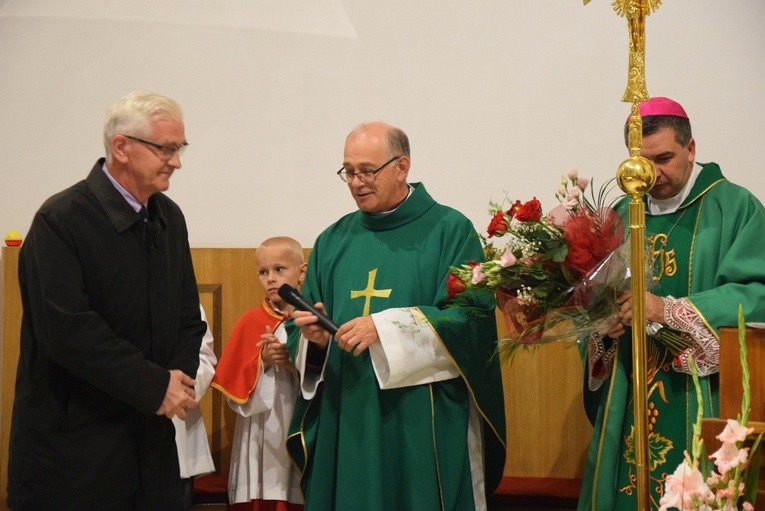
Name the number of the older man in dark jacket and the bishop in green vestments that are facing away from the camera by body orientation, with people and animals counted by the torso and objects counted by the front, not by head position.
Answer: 0

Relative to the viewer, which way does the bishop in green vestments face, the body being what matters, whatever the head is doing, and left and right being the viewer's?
facing the viewer and to the left of the viewer

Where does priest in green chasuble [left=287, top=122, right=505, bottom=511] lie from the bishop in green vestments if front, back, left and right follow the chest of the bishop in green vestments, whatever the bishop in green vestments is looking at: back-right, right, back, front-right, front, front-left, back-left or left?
front-right

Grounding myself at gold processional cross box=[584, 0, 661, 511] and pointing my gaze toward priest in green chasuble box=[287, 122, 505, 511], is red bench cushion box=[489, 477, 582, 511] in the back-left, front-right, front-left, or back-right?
front-right

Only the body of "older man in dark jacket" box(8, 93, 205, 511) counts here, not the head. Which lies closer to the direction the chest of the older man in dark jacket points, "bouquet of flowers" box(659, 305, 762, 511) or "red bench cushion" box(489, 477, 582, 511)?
the bouquet of flowers

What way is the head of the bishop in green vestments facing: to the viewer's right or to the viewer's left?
to the viewer's left

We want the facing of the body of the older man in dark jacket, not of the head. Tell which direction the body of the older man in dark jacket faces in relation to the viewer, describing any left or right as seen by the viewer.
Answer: facing the viewer and to the right of the viewer

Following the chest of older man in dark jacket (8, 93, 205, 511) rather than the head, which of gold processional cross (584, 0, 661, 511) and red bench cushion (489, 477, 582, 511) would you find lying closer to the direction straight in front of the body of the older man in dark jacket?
the gold processional cross

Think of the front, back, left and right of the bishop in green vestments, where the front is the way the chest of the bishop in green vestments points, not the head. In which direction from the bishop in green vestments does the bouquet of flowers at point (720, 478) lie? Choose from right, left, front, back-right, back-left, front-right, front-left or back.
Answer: front-left

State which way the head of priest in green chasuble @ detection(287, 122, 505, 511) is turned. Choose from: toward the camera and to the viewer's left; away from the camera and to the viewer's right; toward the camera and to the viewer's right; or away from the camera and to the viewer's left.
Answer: toward the camera and to the viewer's left

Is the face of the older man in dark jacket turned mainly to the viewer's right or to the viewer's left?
to the viewer's right

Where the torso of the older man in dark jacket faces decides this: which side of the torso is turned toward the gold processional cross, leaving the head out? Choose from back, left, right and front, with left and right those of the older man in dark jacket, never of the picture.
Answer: front
